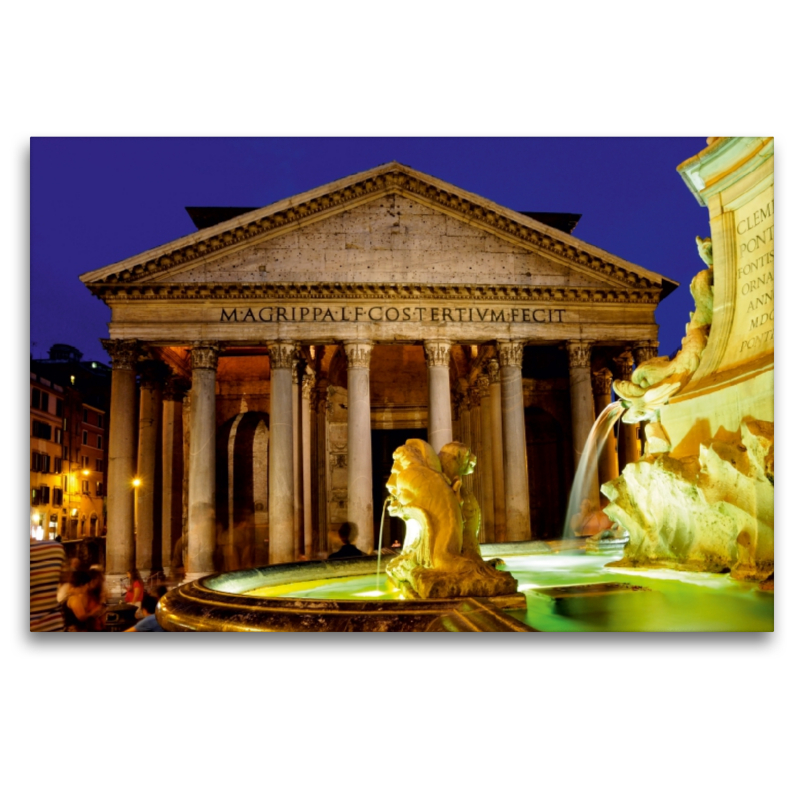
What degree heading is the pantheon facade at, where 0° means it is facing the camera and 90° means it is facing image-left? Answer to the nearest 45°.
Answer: approximately 0°

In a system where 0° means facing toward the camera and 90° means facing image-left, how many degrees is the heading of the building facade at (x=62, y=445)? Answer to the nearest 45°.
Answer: approximately 315°
